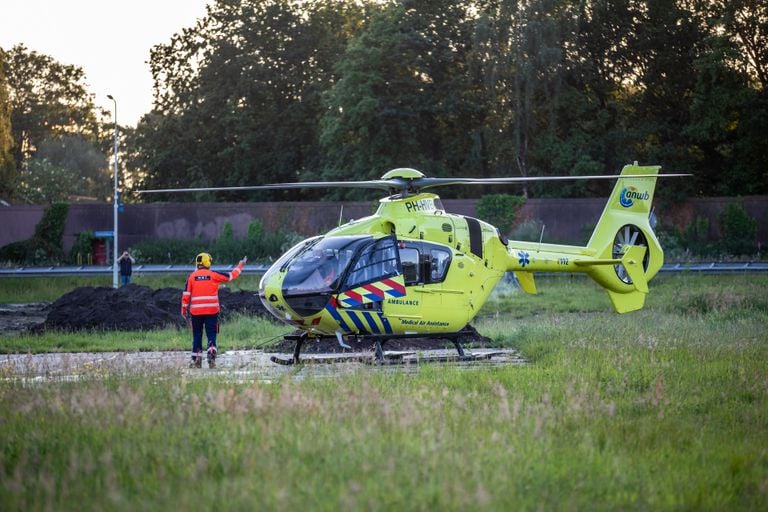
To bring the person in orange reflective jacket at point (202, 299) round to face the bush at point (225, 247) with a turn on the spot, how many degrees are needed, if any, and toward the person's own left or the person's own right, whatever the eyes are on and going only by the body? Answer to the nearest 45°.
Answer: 0° — they already face it

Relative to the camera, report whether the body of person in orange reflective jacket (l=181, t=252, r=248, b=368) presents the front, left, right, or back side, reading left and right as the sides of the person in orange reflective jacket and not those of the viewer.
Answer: back

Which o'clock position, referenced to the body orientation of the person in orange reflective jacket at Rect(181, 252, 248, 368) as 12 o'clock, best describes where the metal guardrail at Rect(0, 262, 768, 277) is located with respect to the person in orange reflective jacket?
The metal guardrail is roughly at 12 o'clock from the person in orange reflective jacket.

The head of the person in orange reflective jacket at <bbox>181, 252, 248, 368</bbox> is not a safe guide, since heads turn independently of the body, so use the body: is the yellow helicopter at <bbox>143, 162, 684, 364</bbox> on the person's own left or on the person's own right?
on the person's own right

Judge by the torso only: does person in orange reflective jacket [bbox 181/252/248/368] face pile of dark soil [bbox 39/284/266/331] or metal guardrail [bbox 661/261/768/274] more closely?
the pile of dark soil

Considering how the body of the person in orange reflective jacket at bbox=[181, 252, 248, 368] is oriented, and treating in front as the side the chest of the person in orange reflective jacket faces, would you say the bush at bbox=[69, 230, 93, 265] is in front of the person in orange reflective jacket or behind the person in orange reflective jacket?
in front

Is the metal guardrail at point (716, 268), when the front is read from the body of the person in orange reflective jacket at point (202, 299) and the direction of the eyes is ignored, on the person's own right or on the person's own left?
on the person's own right

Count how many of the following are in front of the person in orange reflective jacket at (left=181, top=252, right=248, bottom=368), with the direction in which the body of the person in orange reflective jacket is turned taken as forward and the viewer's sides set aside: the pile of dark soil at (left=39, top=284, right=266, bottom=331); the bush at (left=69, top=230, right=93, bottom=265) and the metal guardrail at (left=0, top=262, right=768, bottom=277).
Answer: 3

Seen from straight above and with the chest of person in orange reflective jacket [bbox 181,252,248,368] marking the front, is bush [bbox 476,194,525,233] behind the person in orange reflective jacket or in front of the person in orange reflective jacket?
in front
